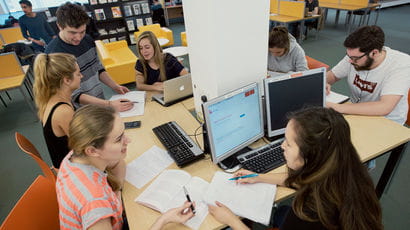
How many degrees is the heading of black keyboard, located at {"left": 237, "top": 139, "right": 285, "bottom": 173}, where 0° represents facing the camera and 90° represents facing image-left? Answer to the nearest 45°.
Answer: approximately 315°

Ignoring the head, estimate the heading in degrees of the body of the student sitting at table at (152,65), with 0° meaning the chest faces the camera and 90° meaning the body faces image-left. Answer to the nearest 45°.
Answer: approximately 45°

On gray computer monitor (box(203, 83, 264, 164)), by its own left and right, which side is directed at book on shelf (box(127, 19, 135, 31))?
back

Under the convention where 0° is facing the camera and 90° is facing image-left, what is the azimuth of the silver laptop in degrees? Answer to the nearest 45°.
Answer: approximately 135°

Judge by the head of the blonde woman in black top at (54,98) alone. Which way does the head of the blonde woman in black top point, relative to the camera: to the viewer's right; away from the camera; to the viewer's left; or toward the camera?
to the viewer's right

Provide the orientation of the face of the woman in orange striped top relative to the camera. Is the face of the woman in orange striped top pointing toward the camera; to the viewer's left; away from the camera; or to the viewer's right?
to the viewer's right

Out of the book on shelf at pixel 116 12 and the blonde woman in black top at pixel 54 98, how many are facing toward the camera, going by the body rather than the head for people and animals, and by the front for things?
1

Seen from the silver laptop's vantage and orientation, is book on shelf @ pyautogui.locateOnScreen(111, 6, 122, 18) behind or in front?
in front

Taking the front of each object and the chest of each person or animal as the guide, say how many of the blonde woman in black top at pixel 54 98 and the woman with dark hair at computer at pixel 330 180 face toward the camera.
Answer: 0

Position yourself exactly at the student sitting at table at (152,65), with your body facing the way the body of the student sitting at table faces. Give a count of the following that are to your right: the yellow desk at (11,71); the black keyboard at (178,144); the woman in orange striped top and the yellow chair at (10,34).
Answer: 2

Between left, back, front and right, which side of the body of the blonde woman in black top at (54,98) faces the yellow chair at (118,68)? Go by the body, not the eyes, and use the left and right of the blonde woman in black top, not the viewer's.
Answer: front

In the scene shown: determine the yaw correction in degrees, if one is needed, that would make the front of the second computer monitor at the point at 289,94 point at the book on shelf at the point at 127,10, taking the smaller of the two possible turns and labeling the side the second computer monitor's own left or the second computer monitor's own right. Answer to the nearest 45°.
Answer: approximately 180°

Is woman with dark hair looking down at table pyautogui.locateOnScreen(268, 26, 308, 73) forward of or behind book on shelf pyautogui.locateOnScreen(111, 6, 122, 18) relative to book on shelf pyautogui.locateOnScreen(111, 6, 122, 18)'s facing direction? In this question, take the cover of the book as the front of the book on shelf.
forward
